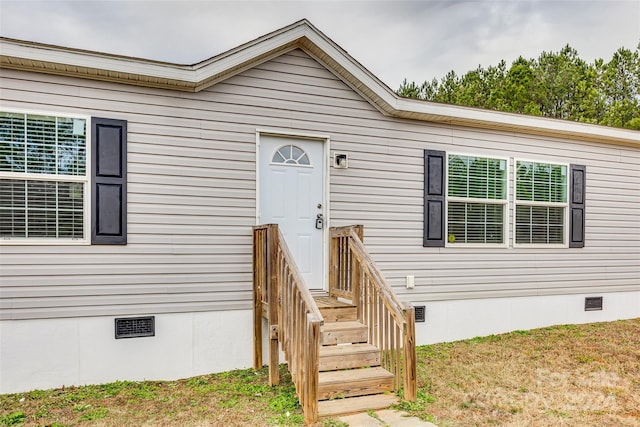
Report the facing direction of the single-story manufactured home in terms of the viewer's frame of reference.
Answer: facing the viewer and to the right of the viewer
